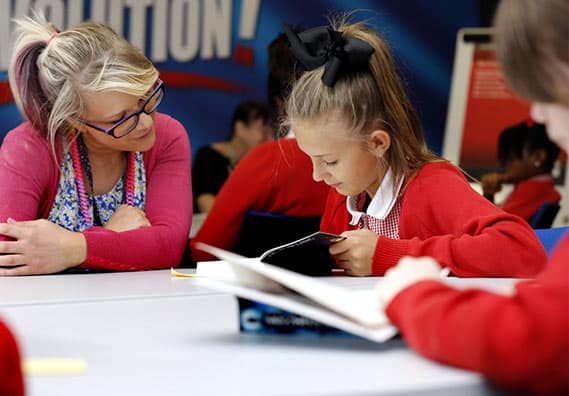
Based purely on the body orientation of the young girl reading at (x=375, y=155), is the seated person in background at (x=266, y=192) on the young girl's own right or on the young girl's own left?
on the young girl's own right

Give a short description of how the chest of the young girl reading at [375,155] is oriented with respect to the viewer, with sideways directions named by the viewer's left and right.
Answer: facing the viewer and to the left of the viewer

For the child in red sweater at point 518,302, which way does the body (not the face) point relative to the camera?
to the viewer's left
